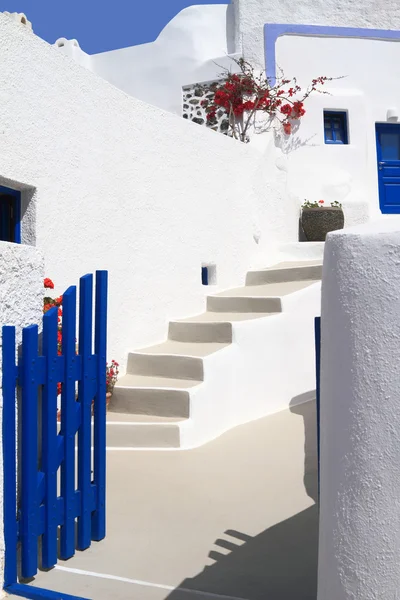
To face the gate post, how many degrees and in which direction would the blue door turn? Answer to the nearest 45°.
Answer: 0° — it already faces it

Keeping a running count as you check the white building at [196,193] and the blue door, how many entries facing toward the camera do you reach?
2

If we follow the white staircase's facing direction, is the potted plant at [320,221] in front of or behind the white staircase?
behind

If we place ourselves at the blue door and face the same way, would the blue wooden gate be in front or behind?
in front

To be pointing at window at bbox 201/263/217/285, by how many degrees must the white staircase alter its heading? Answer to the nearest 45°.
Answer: approximately 135° to its right

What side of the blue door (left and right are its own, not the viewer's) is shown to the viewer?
front

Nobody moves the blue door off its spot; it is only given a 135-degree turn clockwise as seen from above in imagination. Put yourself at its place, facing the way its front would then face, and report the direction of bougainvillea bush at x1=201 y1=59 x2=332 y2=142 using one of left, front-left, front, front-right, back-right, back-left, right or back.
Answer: left

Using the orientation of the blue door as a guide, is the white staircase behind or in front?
in front

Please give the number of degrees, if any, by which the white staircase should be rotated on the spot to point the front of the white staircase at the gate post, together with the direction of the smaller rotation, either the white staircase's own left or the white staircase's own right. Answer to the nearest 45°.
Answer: approximately 45° to the white staircase's own left

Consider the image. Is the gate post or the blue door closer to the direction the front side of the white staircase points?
the gate post

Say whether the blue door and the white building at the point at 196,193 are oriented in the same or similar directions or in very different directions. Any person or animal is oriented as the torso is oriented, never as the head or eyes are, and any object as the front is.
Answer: same or similar directions

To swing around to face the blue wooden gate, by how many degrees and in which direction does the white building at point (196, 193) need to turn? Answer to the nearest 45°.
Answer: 0° — it already faces it

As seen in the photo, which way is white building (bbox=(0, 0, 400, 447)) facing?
toward the camera

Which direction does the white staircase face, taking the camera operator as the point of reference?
facing the viewer and to the left of the viewer

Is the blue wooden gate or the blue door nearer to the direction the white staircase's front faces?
the blue wooden gate

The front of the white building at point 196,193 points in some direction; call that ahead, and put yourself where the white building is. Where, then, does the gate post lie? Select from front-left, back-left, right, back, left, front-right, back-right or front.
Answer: front
